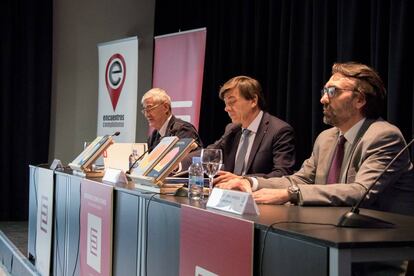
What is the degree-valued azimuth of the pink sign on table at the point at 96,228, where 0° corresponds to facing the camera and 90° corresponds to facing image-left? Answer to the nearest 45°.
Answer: approximately 45°

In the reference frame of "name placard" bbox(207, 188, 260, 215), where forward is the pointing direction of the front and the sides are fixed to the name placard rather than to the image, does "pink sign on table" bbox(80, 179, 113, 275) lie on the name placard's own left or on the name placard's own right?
on the name placard's own right

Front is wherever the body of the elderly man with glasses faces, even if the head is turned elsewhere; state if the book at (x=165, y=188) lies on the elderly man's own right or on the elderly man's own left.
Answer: on the elderly man's own left

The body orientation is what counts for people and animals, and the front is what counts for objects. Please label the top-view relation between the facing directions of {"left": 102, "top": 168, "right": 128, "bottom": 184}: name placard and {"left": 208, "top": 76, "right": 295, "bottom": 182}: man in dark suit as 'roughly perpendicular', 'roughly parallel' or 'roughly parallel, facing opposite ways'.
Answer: roughly parallel

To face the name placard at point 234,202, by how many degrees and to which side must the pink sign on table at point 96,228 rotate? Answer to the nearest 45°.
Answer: approximately 45° to its left

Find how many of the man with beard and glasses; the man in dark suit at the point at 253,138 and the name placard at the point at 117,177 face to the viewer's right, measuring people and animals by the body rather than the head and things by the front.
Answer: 0

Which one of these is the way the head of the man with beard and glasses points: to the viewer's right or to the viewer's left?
to the viewer's left

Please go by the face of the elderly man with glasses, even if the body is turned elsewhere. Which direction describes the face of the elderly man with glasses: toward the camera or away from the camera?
toward the camera

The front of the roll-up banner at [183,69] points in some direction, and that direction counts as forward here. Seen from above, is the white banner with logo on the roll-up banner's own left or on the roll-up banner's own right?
on the roll-up banner's own right

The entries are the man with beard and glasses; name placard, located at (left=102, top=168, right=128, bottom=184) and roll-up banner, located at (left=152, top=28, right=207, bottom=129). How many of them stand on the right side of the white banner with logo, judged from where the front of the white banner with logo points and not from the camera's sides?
0

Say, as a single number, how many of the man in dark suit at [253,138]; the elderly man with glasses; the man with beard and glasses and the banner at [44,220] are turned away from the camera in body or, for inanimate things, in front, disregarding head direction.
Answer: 0

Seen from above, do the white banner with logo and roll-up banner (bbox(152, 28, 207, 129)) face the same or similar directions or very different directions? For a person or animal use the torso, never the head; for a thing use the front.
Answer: same or similar directions

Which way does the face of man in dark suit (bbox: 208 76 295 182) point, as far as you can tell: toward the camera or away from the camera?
toward the camera

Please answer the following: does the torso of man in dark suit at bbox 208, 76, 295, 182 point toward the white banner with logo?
no

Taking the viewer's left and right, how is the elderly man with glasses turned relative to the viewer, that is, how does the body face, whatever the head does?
facing the viewer and to the left of the viewer

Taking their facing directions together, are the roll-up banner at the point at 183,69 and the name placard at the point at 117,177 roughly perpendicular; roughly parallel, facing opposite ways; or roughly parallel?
roughly parallel

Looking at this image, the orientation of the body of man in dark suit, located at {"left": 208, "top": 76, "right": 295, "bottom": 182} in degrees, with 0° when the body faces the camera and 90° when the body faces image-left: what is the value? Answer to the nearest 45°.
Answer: approximately 45°

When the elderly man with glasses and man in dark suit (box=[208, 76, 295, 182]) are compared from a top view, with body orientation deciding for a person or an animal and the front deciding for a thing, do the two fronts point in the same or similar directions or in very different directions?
same or similar directions
